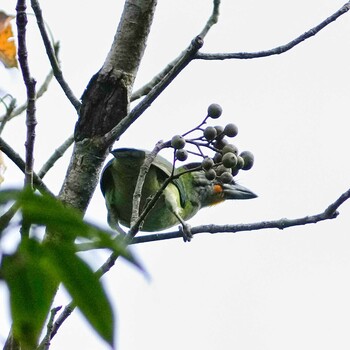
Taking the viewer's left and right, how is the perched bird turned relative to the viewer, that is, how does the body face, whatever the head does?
facing to the right of the viewer
